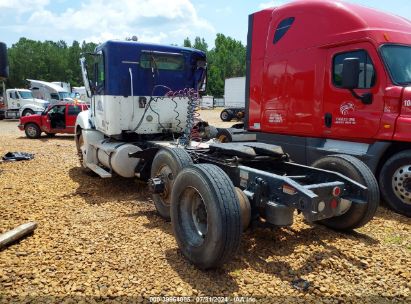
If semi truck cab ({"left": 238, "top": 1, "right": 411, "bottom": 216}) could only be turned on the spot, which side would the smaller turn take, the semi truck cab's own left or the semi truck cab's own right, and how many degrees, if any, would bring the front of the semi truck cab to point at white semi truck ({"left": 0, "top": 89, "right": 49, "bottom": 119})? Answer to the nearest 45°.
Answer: approximately 180°

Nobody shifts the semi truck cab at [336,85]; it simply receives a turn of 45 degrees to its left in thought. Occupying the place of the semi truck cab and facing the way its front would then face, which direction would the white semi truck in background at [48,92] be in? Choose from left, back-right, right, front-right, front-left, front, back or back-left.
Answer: back-left

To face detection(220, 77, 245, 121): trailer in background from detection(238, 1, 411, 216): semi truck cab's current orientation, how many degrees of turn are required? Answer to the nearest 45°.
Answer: approximately 135° to its left

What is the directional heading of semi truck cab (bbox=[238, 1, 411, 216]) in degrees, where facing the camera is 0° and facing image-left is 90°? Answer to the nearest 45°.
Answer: approximately 315°

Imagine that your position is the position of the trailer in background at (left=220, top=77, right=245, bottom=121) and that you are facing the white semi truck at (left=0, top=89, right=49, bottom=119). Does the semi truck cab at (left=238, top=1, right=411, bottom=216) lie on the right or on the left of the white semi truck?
left

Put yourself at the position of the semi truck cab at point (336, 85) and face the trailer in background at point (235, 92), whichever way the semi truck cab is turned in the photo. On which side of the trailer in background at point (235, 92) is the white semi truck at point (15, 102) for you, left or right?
left
